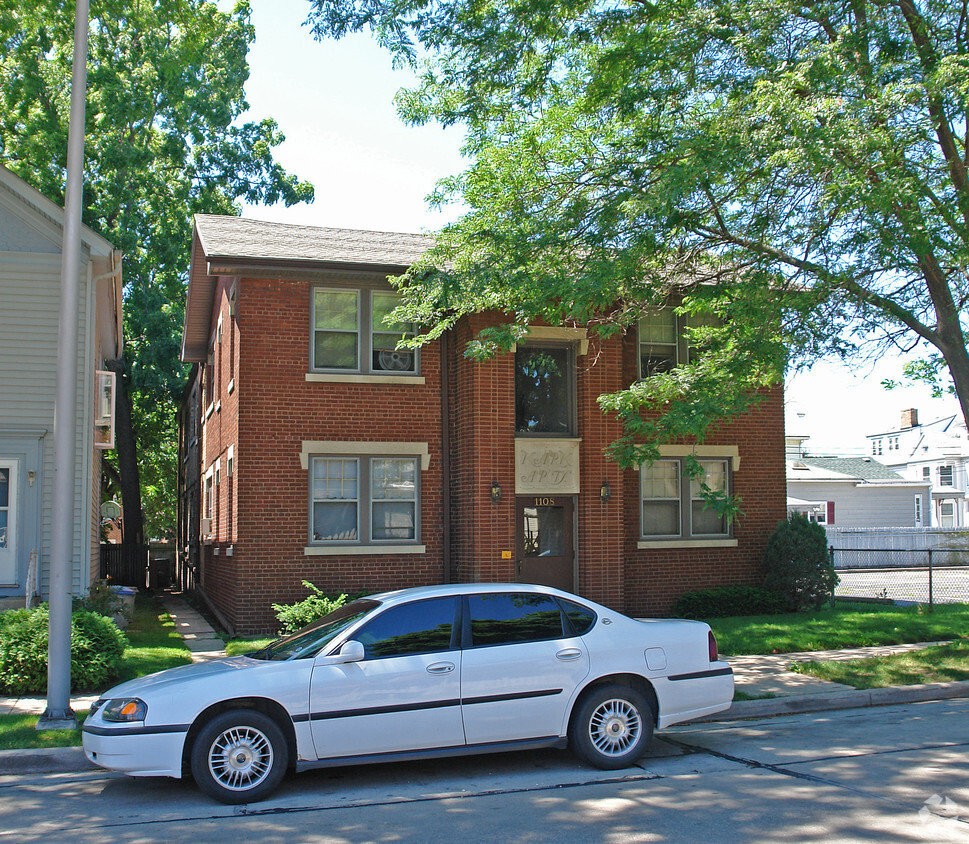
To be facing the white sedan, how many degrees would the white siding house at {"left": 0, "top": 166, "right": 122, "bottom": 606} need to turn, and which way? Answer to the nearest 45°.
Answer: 0° — it already faces it

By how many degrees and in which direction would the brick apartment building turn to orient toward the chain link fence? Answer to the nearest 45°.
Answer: approximately 135° to its left

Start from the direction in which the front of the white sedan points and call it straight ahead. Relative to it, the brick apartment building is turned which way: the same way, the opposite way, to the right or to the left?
to the left

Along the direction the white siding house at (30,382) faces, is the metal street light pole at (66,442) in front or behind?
in front

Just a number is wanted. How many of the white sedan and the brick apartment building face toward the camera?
1

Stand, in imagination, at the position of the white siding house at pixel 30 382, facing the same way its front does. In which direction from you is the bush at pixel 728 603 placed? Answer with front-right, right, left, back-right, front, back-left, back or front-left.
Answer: left

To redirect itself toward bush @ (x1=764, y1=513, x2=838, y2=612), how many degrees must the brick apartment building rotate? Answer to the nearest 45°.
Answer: approximately 90° to its left

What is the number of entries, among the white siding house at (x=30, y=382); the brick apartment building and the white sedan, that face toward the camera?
2

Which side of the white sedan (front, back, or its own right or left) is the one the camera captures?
left

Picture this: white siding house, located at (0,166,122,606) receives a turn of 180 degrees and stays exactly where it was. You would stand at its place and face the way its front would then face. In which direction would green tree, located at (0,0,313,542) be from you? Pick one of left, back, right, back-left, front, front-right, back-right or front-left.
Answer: front

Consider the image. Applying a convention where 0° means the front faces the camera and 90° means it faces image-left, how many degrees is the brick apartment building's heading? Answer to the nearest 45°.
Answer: approximately 0°

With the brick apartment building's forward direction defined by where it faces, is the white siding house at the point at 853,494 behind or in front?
behind

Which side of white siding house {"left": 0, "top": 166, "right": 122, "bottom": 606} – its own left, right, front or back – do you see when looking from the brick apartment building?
left

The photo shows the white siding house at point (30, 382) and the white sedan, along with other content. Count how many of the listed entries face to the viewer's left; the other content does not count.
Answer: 1

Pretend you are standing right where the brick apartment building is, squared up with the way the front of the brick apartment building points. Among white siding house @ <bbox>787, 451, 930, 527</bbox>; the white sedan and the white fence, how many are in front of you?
1

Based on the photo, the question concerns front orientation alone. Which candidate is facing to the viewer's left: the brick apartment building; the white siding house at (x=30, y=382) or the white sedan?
the white sedan
